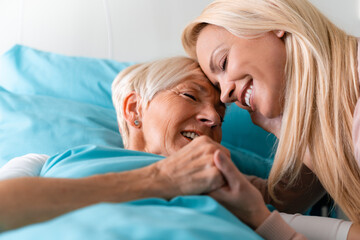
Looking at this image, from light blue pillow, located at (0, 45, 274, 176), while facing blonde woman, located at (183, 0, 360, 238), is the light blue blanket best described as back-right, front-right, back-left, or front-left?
front-right

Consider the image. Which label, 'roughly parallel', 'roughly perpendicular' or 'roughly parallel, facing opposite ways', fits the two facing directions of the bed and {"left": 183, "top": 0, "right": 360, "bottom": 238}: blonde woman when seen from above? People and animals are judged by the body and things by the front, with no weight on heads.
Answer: roughly perpendicular

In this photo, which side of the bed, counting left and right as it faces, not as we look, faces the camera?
front

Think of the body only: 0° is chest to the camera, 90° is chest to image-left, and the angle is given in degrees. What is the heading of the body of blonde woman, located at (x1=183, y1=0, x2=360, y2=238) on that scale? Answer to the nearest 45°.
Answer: approximately 90°

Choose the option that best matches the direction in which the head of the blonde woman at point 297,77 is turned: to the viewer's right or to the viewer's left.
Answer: to the viewer's left

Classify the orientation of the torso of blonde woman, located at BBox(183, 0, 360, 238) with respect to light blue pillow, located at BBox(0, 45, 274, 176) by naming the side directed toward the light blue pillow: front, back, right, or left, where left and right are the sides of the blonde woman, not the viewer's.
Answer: front
